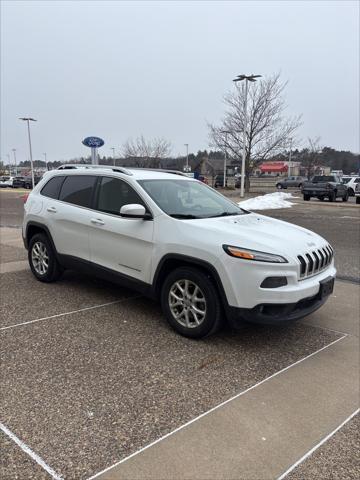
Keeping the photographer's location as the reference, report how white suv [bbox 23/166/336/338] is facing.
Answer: facing the viewer and to the right of the viewer

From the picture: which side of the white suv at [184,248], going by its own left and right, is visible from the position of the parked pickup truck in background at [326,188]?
left

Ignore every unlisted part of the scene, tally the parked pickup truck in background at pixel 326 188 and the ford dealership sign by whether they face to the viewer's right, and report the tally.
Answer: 0

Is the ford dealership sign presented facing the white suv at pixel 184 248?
yes

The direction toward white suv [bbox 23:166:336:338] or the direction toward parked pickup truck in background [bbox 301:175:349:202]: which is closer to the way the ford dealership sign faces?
the white suv

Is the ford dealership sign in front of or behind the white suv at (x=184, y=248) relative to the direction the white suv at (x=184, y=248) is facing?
behind

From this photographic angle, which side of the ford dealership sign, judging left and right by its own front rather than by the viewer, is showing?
front
